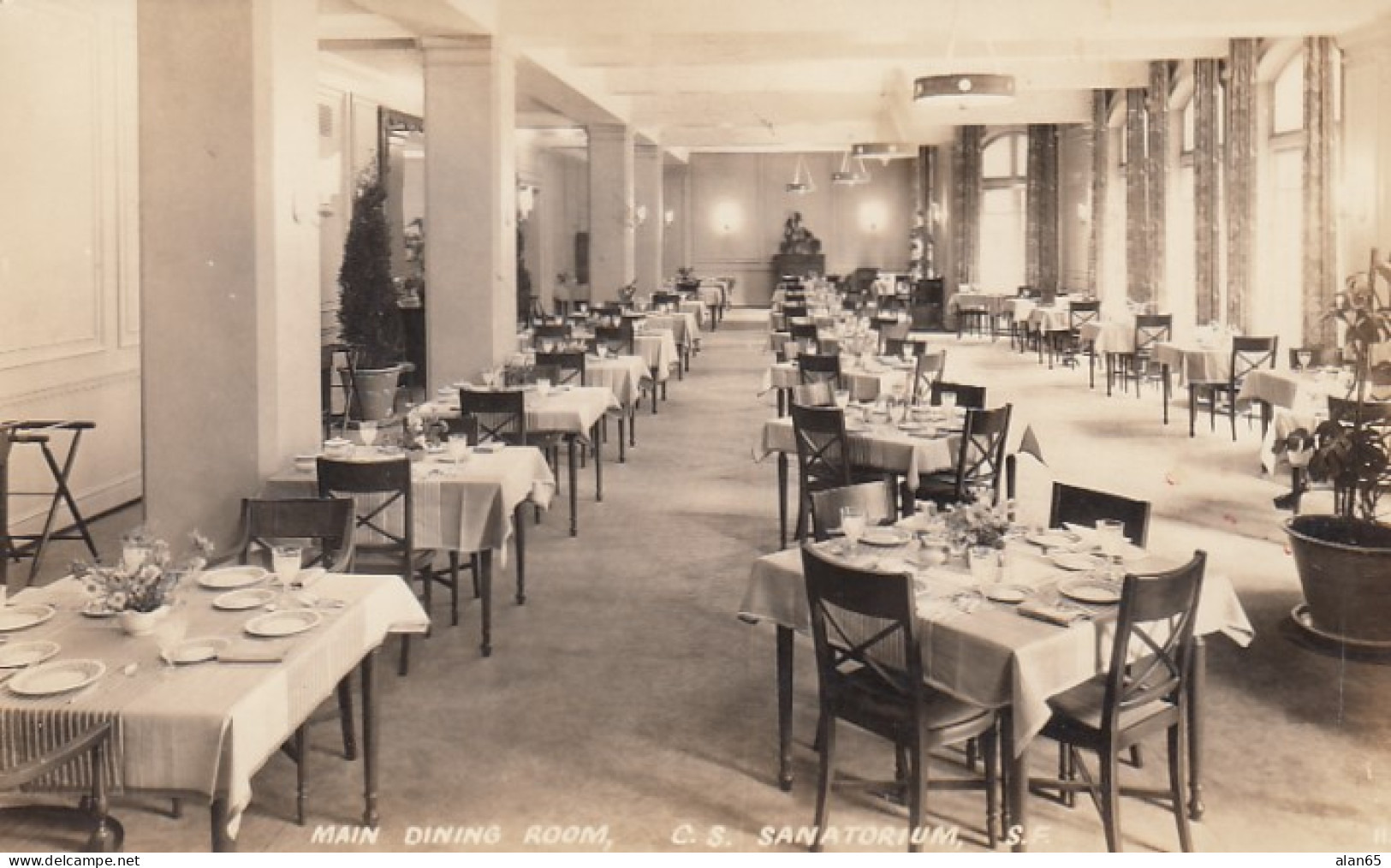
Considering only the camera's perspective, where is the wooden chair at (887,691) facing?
facing away from the viewer and to the right of the viewer

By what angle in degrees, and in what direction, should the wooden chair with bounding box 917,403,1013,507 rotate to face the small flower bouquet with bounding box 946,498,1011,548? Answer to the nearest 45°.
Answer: approximately 135° to its left

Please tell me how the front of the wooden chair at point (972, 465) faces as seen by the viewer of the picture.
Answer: facing away from the viewer and to the left of the viewer

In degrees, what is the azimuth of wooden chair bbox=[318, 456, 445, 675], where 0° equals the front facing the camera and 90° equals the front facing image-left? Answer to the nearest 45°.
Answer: approximately 225°

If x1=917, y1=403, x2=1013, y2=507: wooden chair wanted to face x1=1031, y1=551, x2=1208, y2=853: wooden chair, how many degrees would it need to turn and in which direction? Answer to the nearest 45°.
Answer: approximately 135° to its left

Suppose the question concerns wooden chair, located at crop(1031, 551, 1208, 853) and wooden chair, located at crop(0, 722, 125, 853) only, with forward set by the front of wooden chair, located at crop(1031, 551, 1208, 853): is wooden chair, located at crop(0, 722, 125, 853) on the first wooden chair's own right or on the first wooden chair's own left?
on the first wooden chair's own left

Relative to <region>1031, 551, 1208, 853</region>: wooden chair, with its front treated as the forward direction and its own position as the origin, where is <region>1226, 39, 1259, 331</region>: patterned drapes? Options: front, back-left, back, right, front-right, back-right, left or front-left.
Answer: front-right

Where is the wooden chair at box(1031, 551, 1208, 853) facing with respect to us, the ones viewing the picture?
facing away from the viewer and to the left of the viewer
